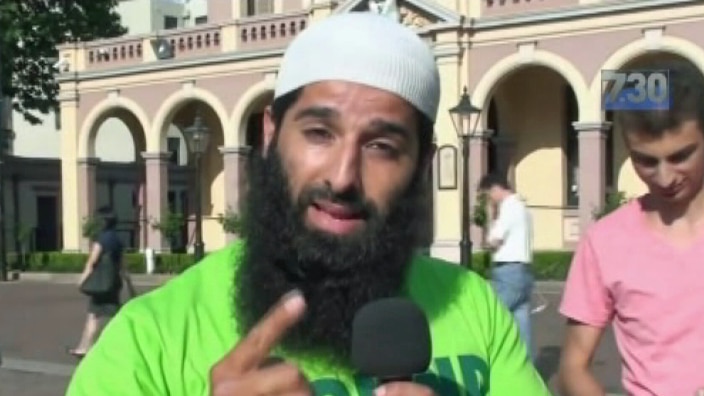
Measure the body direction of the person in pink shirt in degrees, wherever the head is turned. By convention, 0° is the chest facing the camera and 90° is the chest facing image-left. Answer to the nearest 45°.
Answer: approximately 0°

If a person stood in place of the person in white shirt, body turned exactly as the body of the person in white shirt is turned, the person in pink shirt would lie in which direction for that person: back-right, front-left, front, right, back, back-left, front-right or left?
left

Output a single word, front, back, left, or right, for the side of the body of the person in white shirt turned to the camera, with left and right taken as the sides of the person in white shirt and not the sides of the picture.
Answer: left

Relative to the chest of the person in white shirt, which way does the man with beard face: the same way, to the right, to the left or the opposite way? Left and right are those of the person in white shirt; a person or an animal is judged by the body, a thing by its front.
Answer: to the left

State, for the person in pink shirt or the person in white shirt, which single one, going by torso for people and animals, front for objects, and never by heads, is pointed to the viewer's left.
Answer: the person in white shirt

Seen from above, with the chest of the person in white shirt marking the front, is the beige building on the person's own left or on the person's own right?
on the person's own right
